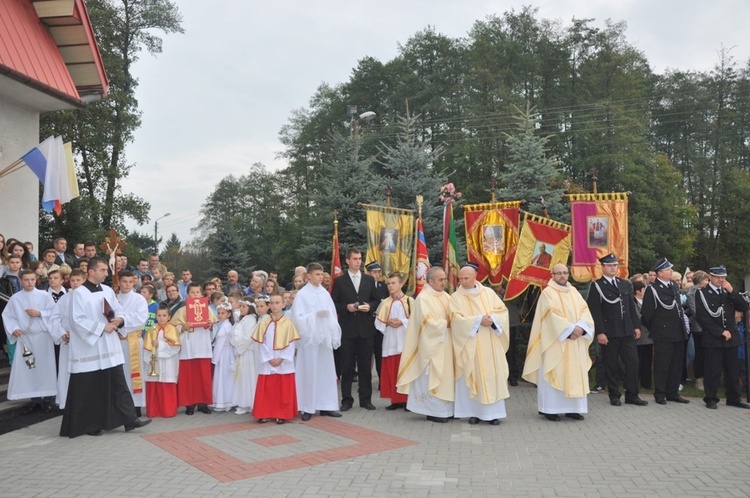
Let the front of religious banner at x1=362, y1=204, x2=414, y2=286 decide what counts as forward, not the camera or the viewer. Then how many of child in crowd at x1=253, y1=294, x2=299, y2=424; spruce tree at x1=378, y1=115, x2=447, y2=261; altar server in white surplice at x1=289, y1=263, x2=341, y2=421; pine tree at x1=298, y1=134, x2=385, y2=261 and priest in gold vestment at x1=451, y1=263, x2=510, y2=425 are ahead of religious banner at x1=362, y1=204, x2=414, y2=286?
3

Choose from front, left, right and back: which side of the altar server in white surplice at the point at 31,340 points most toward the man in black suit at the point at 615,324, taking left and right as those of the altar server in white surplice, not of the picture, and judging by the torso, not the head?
left

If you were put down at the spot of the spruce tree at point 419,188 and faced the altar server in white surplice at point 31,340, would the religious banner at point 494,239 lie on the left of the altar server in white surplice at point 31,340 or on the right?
left

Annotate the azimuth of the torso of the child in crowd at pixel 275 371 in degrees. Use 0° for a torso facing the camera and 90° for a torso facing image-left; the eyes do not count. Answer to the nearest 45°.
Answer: approximately 0°

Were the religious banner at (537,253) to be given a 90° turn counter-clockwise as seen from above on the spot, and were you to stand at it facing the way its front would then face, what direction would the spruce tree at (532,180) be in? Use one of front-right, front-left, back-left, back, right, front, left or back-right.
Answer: left

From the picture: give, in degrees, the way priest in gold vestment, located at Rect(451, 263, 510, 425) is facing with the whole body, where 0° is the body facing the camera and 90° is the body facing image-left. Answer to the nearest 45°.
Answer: approximately 0°

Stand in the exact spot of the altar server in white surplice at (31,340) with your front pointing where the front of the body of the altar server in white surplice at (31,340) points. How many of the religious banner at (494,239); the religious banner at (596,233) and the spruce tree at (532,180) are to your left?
3

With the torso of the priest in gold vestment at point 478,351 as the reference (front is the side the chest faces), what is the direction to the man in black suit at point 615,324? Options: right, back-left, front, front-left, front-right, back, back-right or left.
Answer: back-left

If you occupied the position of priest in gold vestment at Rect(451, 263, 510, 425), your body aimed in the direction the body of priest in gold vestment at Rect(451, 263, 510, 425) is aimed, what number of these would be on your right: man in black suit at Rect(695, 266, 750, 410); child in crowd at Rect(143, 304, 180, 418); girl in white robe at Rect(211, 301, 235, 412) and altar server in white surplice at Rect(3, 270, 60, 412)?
3

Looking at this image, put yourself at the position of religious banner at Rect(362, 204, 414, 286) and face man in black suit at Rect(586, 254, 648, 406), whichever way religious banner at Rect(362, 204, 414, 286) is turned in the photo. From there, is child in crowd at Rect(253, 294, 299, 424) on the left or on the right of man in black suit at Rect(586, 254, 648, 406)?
right

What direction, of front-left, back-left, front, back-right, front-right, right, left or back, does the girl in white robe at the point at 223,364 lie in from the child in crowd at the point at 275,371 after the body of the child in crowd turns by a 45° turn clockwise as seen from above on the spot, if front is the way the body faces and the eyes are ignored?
right
